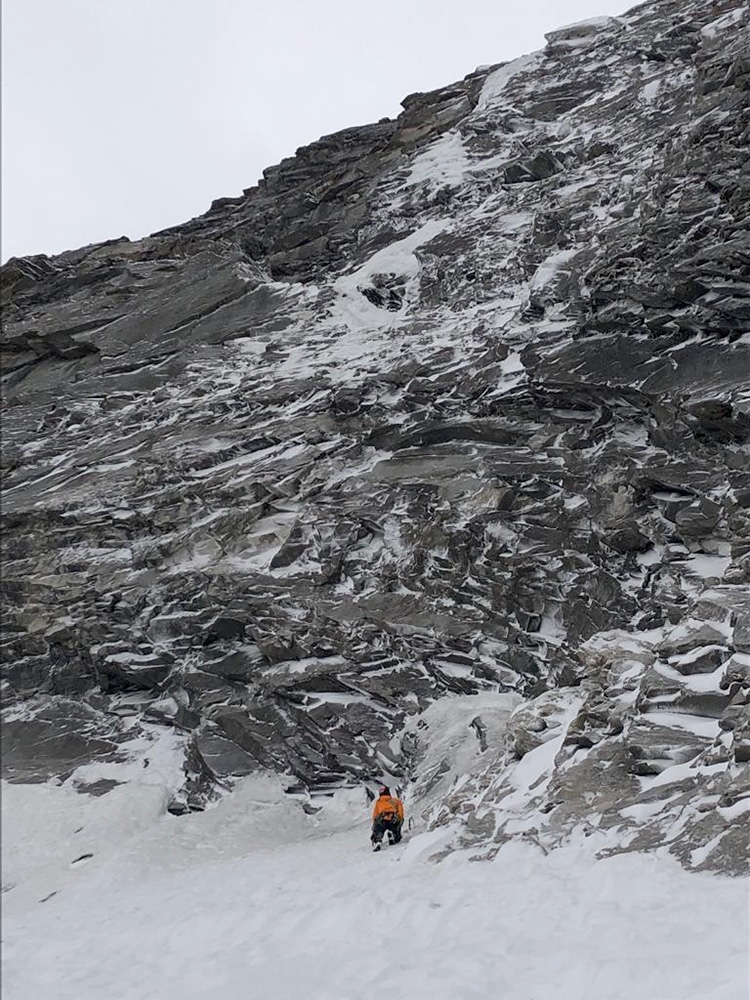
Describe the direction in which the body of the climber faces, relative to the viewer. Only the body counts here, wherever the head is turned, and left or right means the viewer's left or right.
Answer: facing away from the viewer
